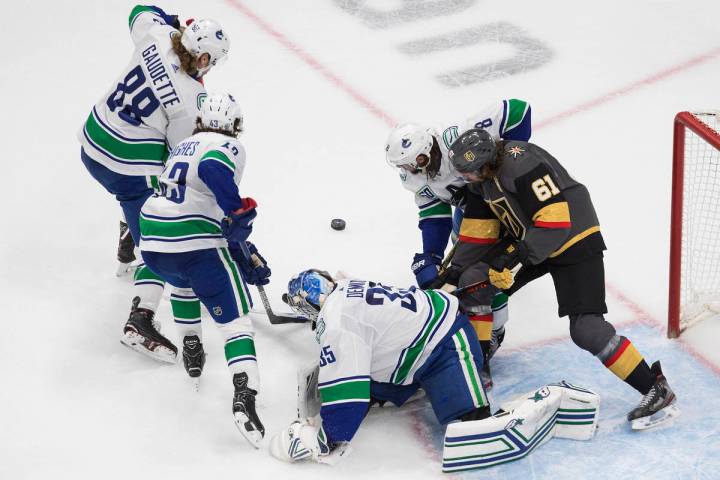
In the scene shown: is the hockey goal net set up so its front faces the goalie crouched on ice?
yes

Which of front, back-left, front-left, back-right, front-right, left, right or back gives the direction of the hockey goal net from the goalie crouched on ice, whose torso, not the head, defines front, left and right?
back-right

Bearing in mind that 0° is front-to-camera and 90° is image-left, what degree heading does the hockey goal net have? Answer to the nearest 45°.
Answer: approximately 45°

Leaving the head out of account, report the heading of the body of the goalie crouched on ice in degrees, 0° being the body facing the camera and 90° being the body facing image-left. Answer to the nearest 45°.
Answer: approximately 90°
